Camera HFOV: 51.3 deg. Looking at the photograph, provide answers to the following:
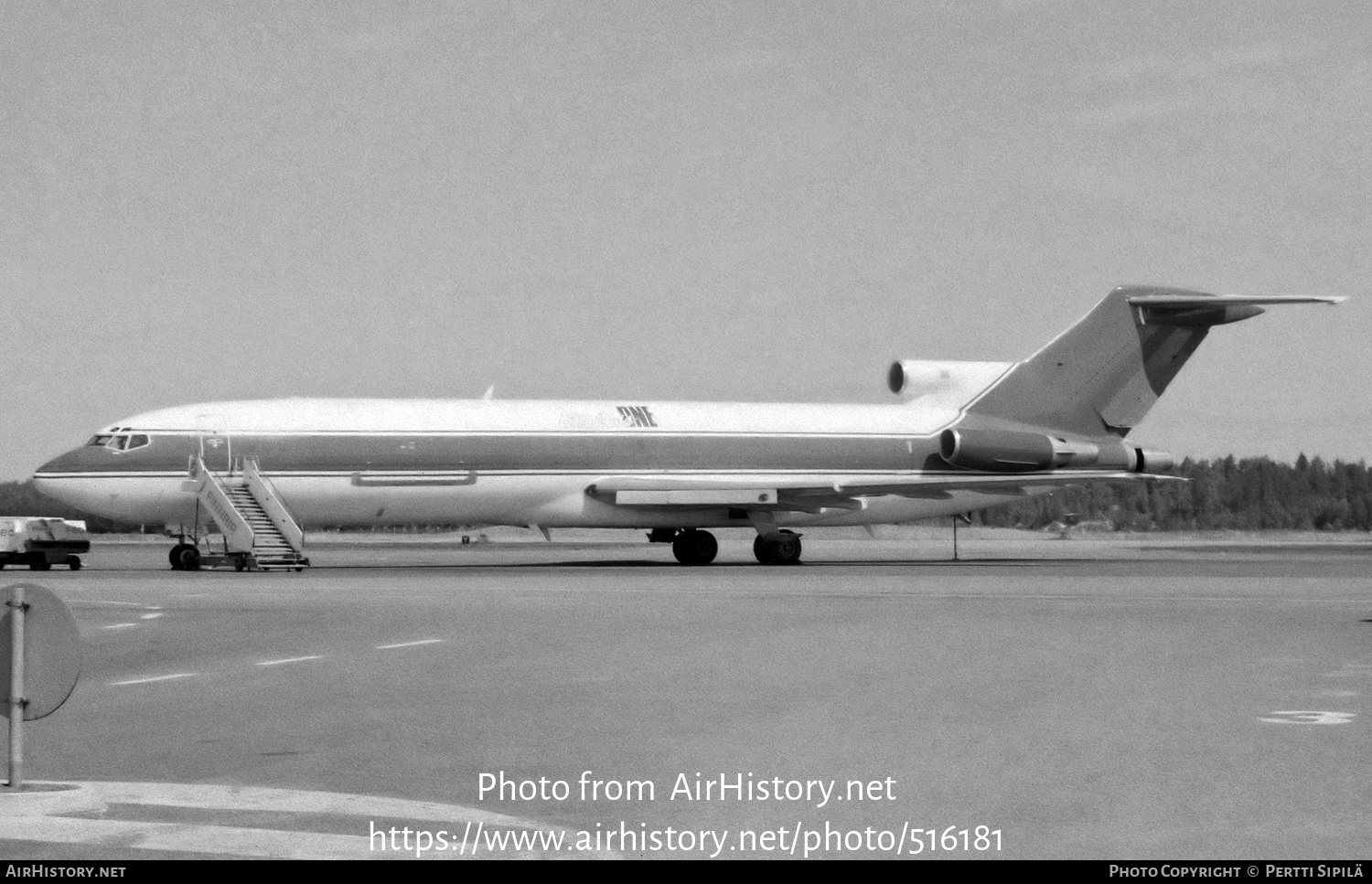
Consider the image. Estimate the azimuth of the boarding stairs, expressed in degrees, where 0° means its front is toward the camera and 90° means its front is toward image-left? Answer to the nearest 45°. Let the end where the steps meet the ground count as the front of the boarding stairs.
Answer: approximately 315°

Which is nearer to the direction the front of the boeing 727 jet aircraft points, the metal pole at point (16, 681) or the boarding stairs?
the boarding stairs

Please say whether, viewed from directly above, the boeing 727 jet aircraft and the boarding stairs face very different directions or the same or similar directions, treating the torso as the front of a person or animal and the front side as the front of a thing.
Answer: very different directions

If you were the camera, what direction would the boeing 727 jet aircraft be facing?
facing to the left of the viewer

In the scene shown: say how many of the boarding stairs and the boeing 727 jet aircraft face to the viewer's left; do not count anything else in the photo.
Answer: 1

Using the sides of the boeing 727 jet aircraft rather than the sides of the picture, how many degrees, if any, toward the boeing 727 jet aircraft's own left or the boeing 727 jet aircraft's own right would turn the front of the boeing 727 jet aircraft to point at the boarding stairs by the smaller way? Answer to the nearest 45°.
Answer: approximately 45° to the boeing 727 jet aircraft's own left
